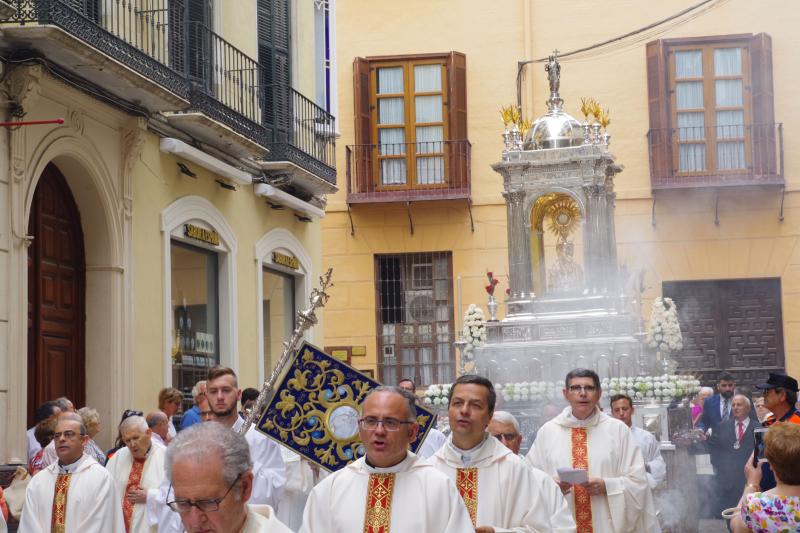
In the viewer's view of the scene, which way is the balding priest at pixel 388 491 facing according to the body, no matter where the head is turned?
toward the camera

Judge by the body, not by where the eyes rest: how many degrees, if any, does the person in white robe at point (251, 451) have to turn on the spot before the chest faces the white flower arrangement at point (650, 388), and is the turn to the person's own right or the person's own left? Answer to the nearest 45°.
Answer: approximately 135° to the person's own left

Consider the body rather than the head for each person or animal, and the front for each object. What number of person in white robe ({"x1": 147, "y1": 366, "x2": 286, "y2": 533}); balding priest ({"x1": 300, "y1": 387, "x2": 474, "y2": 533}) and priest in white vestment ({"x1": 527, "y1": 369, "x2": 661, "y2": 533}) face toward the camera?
3

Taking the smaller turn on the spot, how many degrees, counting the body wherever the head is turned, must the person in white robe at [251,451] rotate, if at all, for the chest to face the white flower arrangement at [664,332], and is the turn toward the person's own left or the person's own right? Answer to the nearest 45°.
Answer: approximately 135° to the person's own left

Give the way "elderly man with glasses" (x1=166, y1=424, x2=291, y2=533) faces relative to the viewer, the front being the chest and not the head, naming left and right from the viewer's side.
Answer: facing the viewer and to the left of the viewer

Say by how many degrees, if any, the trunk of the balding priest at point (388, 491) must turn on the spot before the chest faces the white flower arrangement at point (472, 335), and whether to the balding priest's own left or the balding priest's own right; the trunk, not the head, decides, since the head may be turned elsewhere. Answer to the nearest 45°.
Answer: approximately 180°

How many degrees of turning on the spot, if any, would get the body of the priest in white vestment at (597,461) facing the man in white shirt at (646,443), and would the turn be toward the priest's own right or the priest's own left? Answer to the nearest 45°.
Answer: approximately 180°

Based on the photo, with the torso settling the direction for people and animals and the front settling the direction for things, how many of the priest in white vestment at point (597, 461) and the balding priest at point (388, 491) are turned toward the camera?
2

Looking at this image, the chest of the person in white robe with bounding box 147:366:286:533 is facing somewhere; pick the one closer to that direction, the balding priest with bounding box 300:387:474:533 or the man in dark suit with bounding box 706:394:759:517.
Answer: the balding priest

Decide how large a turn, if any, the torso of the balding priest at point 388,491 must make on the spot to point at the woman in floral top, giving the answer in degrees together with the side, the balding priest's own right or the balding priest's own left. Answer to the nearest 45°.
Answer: approximately 90° to the balding priest's own left

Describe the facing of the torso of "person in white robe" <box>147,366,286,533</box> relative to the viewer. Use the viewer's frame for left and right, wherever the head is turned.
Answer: facing the viewer
